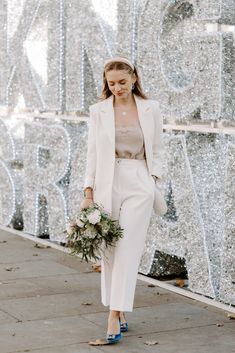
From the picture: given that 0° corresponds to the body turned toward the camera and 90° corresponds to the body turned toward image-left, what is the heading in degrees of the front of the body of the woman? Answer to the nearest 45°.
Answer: approximately 0°

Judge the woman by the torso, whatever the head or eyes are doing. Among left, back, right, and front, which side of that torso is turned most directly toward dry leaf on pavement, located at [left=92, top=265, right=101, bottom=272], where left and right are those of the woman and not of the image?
back

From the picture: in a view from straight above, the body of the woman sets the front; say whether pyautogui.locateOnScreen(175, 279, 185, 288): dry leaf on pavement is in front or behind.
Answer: behind

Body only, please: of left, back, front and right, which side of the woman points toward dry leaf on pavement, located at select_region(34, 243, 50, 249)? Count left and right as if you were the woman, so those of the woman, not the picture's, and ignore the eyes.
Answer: back
